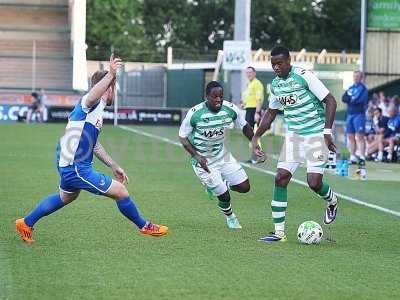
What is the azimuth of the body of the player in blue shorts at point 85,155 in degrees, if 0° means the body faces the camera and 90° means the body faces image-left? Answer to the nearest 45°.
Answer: approximately 270°

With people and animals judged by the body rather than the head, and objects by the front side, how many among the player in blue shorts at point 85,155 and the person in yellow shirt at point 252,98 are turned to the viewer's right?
1

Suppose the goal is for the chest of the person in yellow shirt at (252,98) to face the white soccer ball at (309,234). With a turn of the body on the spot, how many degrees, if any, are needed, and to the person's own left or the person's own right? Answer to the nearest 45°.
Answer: approximately 45° to the person's own left

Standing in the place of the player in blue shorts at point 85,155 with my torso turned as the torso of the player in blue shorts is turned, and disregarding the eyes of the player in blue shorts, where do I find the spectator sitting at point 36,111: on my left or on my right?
on my left

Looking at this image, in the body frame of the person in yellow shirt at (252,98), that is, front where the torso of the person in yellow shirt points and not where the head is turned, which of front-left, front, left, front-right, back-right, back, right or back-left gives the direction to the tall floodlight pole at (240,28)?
back-right

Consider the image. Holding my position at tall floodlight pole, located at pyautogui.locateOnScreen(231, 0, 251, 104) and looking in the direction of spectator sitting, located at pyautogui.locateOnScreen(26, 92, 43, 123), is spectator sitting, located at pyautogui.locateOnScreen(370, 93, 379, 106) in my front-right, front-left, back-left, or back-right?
back-left

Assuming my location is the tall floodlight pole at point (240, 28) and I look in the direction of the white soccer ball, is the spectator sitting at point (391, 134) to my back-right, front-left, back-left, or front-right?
front-left

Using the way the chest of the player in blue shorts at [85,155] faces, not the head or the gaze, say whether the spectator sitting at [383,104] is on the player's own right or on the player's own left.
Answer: on the player's own left

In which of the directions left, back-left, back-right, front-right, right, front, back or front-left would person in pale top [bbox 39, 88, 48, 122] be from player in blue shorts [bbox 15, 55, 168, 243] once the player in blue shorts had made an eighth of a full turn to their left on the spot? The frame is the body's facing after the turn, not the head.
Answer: front-left

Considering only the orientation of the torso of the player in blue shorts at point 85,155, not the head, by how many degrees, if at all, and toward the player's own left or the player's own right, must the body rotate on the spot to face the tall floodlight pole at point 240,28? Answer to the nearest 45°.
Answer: approximately 90° to the player's own left

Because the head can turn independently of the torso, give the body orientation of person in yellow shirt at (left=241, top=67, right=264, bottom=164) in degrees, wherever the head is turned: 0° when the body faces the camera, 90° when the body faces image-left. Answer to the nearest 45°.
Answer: approximately 45°

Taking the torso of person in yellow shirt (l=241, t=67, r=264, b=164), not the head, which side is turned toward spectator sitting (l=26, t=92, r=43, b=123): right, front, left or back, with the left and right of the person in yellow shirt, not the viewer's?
right
